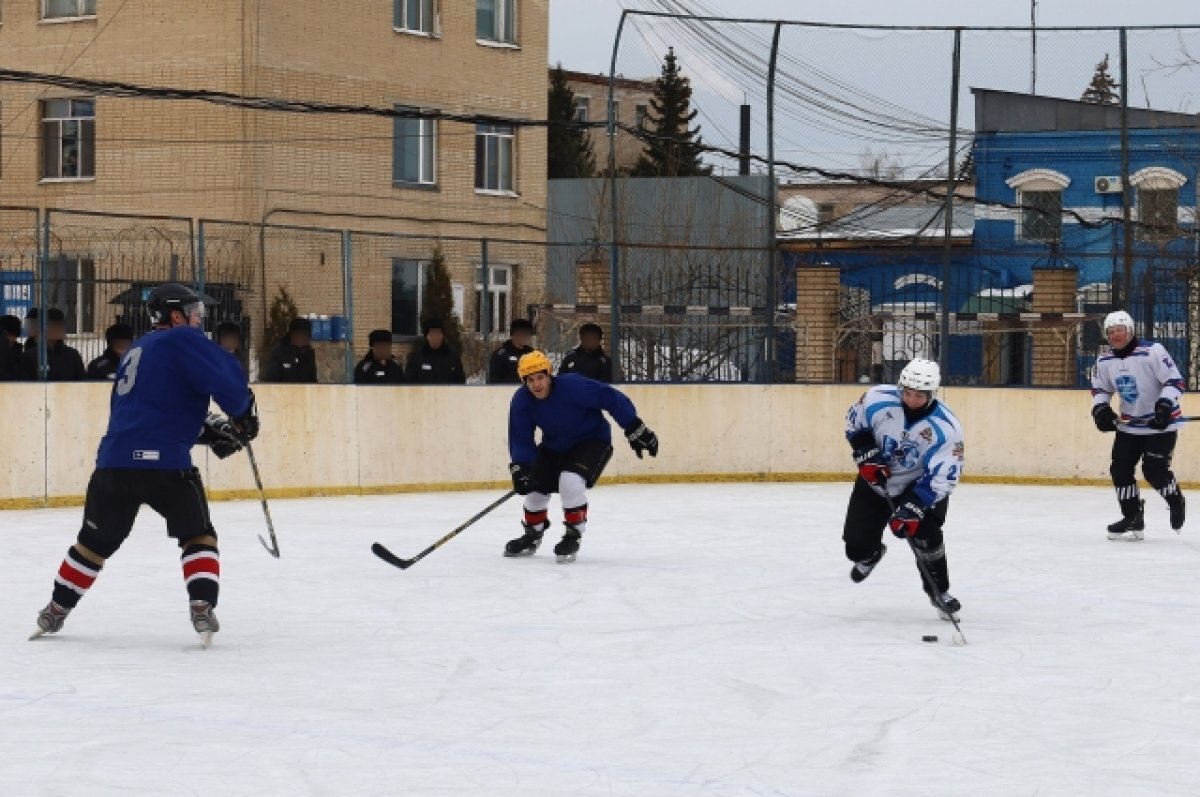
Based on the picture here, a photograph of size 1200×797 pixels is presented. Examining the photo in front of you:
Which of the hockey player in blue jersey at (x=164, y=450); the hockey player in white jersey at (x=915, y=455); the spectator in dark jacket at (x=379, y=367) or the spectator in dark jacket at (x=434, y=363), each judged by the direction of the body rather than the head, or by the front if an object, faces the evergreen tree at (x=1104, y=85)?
the hockey player in blue jersey

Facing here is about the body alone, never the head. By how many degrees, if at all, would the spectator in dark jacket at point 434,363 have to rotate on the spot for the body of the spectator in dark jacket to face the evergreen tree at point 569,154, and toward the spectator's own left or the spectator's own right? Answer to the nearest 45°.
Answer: approximately 180°

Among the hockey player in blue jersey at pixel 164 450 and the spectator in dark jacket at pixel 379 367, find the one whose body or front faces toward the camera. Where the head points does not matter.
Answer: the spectator in dark jacket

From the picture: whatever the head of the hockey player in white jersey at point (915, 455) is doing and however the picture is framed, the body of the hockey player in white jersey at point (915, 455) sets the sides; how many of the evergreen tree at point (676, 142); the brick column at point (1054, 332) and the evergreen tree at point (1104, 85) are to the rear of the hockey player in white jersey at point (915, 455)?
3

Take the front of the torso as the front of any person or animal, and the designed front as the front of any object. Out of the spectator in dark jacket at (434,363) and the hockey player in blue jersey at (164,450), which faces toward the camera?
the spectator in dark jacket

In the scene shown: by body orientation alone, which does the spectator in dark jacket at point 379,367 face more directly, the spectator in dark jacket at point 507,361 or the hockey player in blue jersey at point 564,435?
the hockey player in blue jersey

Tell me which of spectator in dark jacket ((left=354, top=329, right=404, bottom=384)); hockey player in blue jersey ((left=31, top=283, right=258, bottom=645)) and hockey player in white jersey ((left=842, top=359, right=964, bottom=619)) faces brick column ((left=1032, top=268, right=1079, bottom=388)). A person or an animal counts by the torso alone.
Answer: the hockey player in blue jersey

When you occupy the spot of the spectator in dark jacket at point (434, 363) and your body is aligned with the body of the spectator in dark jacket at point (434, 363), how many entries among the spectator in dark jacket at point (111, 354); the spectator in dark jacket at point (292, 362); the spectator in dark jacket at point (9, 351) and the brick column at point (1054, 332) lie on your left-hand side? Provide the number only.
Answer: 1

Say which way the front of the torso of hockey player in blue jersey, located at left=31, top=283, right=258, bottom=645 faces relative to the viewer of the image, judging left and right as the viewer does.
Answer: facing away from the viewer and to the right of the viewer

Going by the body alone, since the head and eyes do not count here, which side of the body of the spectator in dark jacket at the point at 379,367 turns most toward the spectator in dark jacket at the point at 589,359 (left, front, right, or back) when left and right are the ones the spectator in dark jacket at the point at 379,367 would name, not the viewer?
left

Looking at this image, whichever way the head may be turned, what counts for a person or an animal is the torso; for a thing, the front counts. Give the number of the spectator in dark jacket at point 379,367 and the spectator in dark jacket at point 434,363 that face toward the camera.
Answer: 2

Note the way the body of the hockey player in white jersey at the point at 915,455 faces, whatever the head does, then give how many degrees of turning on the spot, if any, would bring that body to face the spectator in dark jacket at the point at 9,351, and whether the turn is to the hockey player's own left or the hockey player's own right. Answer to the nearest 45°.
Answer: approximately 135° to the hockey player's own right

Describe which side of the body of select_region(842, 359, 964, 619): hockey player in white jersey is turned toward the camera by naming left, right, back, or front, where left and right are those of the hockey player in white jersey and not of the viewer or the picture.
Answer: front
